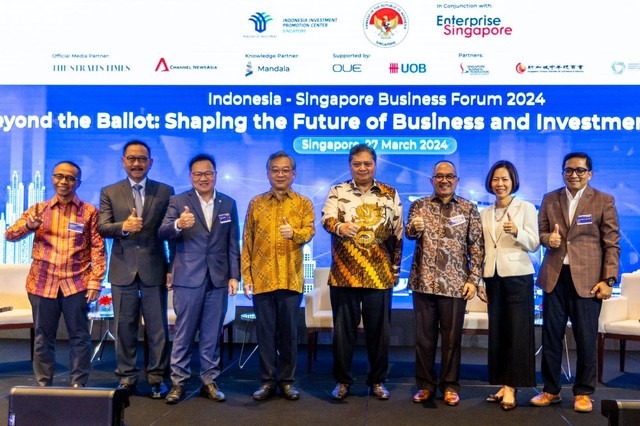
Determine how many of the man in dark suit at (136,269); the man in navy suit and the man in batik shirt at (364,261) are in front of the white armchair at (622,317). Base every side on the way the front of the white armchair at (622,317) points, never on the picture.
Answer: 3

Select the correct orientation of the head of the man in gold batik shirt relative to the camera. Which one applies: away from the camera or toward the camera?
toward the camera

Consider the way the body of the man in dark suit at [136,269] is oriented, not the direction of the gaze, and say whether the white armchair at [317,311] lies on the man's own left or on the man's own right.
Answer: on the man's own left

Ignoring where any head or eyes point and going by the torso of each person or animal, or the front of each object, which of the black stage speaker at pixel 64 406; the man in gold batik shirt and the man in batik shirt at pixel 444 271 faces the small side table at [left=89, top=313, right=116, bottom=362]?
the black stage speaker

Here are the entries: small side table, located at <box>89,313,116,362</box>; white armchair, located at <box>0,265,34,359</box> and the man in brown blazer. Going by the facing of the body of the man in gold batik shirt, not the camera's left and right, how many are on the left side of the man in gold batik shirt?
1

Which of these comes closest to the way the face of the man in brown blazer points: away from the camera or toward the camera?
toward the camera

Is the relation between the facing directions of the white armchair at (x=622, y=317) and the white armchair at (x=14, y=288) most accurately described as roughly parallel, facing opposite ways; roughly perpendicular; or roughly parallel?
roughly perpendicular

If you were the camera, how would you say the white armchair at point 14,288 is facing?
facing the viewer

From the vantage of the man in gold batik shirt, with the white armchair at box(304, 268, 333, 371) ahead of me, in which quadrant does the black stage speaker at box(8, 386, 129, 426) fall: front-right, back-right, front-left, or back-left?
back-left

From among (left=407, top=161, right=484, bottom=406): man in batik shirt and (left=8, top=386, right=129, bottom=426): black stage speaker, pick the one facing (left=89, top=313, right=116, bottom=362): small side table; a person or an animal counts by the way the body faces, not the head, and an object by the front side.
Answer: the black stage speaker

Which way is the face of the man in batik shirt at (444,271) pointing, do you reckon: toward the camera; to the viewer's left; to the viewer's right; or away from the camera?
toward the camera

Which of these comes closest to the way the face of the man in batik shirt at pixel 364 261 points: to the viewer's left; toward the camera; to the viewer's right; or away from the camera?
toward the camera

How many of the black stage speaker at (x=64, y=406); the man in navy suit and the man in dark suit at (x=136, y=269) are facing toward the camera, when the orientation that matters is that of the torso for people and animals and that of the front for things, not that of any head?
2

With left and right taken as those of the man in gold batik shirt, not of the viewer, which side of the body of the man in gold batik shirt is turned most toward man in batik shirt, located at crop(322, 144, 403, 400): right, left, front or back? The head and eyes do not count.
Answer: left

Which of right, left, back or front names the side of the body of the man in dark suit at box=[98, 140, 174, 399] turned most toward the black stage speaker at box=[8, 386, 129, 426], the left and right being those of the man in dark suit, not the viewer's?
front

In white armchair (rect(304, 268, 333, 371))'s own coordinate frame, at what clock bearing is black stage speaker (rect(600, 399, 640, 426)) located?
The black stage speaker is roughly at 11 o'clock from the white armchair.

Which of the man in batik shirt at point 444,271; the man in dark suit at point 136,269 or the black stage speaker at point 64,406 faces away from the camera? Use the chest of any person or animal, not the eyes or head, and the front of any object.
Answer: the black stage speaker

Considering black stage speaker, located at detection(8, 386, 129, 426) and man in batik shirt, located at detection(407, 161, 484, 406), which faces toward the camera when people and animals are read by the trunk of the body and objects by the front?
the man in batik shirt

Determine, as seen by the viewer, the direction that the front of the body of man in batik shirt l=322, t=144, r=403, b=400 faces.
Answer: toward the camera

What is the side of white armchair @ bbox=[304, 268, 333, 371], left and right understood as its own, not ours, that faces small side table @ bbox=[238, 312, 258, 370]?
right

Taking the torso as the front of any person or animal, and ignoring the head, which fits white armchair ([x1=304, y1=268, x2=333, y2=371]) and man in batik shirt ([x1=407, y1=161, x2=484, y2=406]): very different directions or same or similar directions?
same or similar directions
